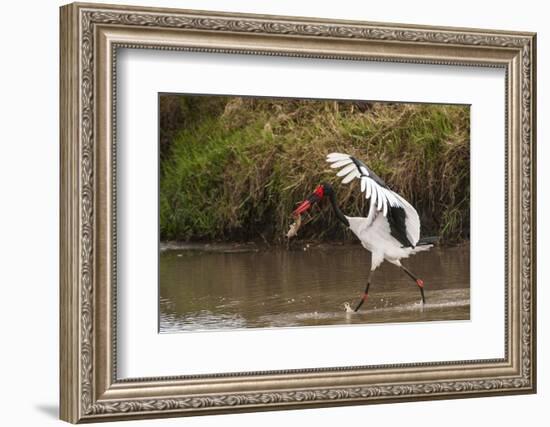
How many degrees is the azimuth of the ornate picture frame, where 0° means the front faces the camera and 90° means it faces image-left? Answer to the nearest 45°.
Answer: approximately 315°
